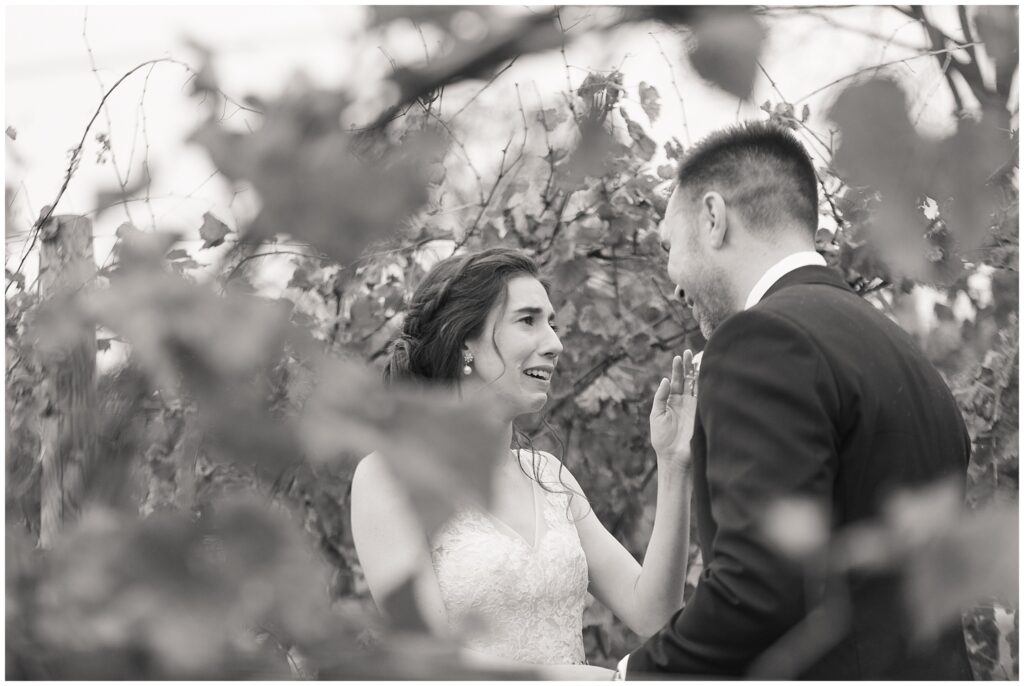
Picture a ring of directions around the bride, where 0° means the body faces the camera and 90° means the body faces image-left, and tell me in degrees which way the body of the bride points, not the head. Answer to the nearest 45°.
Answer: approximately 315°

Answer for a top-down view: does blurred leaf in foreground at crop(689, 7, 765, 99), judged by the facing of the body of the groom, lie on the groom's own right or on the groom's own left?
on the groom's own left

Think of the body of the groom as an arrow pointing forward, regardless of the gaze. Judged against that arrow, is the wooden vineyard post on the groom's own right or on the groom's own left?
on the groom's own left

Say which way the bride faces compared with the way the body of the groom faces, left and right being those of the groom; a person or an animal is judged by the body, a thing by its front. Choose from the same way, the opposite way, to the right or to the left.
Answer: the opposite way

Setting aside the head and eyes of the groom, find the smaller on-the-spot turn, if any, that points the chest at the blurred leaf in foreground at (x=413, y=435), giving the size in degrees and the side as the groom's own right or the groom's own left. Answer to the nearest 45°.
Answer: approximately 135° to the groom's own left

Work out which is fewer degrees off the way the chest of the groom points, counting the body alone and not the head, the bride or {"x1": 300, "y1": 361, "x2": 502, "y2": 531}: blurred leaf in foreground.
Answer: the bride

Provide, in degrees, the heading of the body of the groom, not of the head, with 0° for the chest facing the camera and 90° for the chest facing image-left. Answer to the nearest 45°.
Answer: approximately 135°

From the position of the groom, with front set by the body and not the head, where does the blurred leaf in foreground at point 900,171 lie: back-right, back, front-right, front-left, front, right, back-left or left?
back-left

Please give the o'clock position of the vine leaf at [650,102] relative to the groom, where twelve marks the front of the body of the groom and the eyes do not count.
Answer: The vine leaf is roughly at 1 o'clock from the groom.
